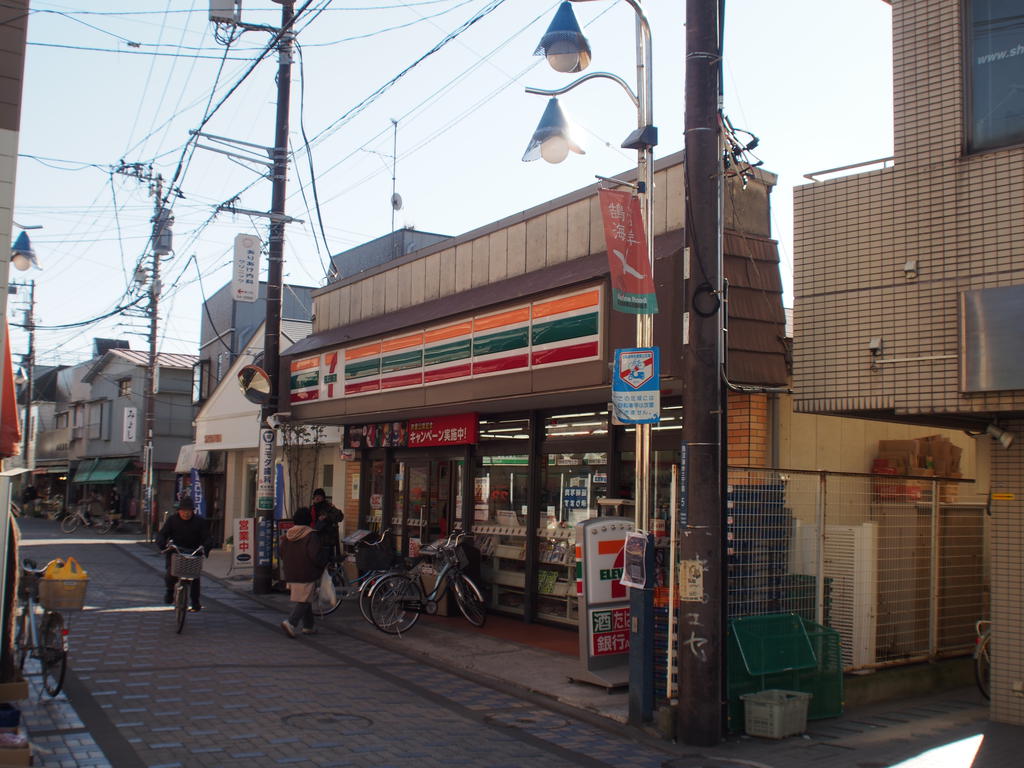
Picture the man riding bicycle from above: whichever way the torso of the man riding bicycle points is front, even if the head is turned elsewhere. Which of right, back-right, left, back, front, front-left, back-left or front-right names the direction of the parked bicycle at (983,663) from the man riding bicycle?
front-left

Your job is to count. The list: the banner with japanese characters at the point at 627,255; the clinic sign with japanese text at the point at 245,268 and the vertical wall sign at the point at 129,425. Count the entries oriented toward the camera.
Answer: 3

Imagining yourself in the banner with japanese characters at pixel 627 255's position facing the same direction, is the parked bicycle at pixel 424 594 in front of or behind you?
behind

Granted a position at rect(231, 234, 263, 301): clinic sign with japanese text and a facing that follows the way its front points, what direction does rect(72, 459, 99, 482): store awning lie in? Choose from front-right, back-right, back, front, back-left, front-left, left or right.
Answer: back

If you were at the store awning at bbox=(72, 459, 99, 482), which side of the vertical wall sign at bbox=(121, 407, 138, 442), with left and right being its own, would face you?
back

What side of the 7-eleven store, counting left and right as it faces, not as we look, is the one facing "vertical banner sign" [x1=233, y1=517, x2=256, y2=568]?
right

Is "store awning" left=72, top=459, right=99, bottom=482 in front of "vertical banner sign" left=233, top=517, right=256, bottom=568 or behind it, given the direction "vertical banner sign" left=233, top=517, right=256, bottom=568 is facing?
behind

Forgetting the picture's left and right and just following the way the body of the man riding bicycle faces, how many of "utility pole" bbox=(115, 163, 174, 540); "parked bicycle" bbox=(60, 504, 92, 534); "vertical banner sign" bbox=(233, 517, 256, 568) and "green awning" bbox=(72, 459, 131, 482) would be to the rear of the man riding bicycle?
4
